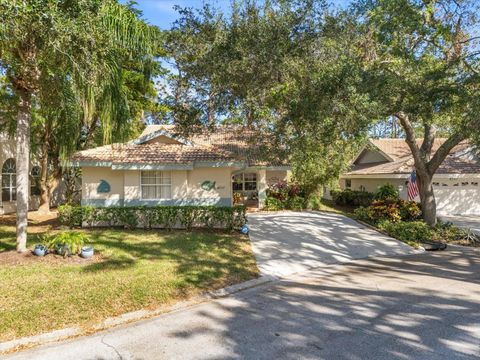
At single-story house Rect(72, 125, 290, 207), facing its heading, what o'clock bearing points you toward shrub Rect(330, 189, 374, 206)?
The shrub is roughly at 8 o'clock from the single-story house.

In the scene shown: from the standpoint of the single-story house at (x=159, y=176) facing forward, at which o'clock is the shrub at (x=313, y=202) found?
The shrub is roughly at 8 o'clock from the single-story house.

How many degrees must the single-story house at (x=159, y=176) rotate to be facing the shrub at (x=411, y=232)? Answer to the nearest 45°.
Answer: approximately 90° to its left

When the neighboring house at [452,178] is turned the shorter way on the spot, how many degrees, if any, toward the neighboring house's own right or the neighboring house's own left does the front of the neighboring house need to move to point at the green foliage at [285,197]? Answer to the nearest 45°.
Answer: approximately 45° to the neighboring house's own right

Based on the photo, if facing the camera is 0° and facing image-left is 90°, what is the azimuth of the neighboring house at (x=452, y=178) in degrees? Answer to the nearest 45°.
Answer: approximately 0°

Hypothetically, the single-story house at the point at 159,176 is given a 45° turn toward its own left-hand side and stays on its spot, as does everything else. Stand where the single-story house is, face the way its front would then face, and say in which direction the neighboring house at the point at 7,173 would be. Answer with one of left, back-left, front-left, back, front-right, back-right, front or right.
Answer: back

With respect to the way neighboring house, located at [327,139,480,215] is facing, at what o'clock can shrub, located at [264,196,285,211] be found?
The shrub is roughly at 2 o'clock from the neighboring house.

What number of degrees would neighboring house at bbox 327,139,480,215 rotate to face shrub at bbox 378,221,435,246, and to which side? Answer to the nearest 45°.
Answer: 0° — it already faces it

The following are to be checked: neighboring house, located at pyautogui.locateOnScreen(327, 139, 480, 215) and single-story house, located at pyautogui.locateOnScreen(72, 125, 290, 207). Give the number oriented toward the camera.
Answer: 2

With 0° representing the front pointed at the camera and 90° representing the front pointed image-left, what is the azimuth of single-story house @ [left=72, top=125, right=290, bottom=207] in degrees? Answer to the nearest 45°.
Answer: approximately 0°
